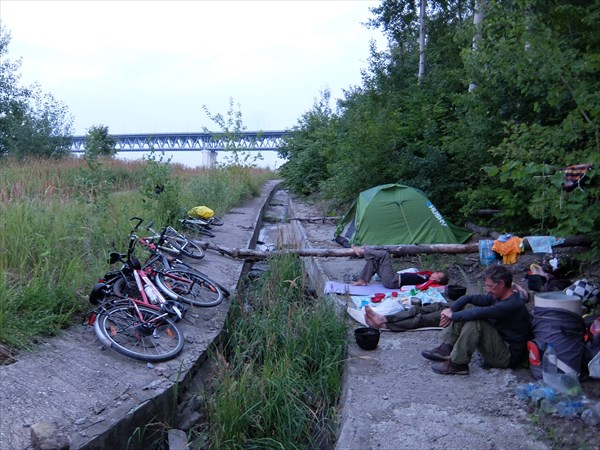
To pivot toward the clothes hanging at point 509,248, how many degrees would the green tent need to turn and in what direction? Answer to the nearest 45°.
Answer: approximately 135° to its left

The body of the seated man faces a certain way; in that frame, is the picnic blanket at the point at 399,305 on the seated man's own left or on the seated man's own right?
on the seated man's own right

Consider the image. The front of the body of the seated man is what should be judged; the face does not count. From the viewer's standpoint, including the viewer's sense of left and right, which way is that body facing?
facing to the left of the viewer

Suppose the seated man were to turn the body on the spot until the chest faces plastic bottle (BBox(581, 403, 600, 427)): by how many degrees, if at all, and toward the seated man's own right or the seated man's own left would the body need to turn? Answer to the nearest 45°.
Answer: approximately 135° to the seated man's own left

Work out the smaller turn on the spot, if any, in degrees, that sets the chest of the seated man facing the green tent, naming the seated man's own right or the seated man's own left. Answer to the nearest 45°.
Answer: approximately 90° to the seated man's own right

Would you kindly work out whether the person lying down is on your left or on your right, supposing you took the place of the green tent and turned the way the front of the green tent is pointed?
on your left
